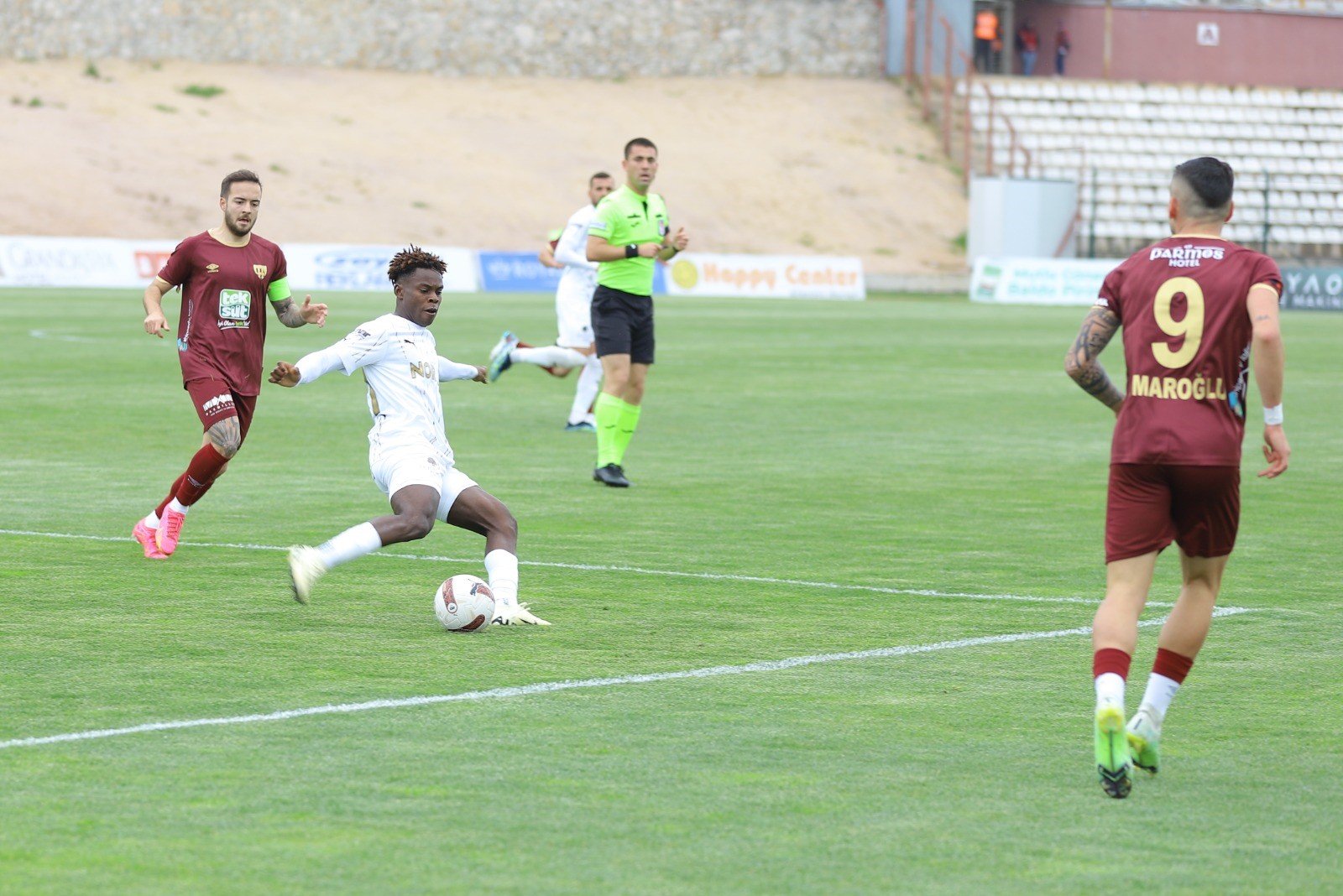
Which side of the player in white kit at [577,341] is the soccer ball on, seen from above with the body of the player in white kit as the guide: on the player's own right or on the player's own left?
on the player's own right

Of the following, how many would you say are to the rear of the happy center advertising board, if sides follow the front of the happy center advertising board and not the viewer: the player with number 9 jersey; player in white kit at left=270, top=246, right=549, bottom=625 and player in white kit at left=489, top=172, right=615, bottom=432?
0

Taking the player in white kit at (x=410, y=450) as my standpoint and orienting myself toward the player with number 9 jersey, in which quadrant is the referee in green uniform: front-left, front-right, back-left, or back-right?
back-left

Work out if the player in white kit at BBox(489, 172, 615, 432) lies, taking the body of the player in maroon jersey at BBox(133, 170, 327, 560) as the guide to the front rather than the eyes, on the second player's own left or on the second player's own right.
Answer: on the second player's own left

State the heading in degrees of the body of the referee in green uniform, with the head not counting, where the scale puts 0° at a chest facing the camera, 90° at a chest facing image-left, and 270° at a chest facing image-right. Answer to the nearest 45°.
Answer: approximately 315°

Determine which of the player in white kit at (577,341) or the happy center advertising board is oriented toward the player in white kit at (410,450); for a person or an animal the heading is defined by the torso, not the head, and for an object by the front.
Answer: the happy center advertising board

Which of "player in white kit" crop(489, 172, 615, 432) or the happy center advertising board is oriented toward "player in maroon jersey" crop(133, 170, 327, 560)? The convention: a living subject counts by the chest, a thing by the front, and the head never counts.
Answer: the happy center advertising board

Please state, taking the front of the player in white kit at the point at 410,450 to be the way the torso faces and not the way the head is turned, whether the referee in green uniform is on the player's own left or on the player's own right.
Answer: on the player's own left

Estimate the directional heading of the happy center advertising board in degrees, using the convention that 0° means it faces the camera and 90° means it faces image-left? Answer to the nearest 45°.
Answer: approximately 0°

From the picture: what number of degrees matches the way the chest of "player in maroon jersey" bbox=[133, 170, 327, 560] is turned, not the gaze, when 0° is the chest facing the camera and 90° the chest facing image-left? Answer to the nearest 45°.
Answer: approximately 315°

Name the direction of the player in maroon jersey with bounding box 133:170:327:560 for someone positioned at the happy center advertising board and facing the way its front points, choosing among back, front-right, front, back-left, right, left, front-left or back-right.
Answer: front

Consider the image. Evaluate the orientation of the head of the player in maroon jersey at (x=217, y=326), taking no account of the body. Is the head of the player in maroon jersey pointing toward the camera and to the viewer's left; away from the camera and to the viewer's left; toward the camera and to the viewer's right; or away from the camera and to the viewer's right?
toward the camera and to the viewer's right
